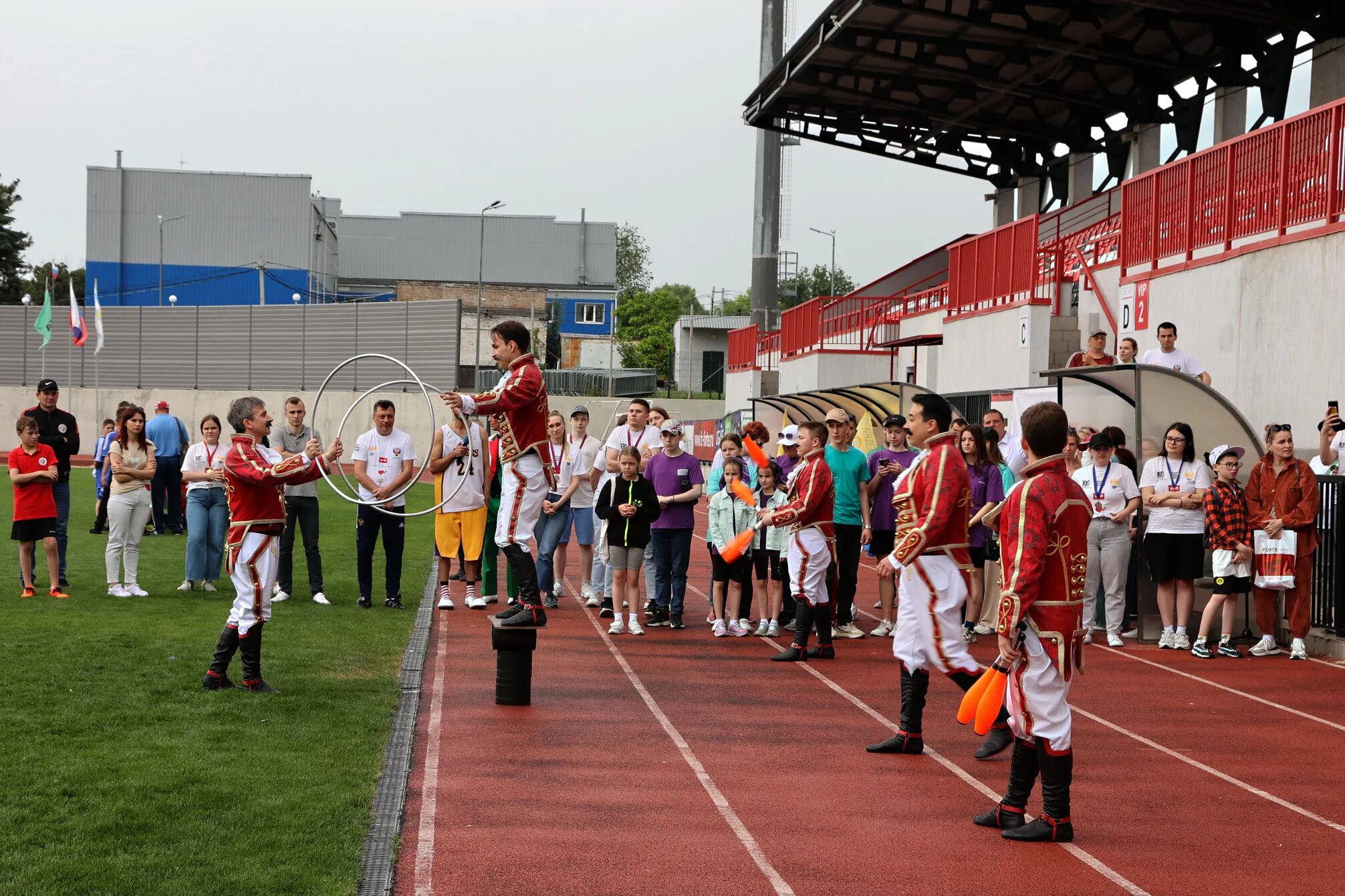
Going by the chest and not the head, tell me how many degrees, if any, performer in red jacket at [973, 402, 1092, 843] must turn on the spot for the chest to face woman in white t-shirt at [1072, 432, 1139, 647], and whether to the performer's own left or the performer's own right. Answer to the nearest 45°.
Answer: approximately 45° to the performer's own right

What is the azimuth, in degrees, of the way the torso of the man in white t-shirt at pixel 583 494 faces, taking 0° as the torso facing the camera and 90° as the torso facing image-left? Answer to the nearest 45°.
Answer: approximately 0°

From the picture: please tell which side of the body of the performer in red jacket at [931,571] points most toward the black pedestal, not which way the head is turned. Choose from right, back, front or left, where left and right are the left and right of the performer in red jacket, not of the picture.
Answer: front

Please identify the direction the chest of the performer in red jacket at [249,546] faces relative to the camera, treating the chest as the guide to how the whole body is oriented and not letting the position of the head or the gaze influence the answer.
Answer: to the viewer's right

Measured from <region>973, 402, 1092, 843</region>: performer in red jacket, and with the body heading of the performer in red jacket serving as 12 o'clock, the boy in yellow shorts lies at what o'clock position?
The boy in yellow shorts is roughly at 12 o'clock from the performer in red jacket.

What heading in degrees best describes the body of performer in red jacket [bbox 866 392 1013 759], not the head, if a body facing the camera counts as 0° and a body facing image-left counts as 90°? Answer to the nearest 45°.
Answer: approximately 90°

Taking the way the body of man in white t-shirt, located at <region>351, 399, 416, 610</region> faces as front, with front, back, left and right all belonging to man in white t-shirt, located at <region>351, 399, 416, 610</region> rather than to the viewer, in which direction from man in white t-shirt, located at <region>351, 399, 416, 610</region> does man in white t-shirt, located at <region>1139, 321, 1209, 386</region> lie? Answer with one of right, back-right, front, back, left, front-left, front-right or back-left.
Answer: left

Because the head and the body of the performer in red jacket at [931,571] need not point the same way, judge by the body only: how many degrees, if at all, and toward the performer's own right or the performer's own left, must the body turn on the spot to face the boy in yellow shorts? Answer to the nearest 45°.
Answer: approximately 45° to the performer's own right

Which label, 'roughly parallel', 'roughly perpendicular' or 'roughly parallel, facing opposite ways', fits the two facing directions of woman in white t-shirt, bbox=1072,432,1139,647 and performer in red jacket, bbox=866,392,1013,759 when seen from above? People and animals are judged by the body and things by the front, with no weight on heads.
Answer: roughly perpendicular

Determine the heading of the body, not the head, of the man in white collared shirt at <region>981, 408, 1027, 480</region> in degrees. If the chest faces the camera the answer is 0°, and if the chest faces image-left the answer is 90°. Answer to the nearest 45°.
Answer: approximately 45°

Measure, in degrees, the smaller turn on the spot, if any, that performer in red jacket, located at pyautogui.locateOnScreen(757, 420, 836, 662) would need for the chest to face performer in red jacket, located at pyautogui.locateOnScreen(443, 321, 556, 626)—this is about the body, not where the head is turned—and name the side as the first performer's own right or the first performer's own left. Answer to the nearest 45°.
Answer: approximately 45° to the first performer's own left

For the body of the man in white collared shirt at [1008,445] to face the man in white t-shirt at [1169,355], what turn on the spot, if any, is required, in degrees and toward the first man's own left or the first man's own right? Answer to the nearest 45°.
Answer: approximately 180°

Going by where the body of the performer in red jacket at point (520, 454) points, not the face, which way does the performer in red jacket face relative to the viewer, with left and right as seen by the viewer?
facing to the left of the viewer

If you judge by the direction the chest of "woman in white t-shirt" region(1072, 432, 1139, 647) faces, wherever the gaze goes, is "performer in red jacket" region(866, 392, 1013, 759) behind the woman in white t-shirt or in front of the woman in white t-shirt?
in front

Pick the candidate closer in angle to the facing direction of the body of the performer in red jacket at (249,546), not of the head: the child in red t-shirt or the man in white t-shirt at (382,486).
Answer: the man in white t-shirt

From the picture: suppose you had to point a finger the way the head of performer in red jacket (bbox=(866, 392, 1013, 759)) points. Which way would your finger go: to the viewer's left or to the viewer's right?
to the viewer's left
